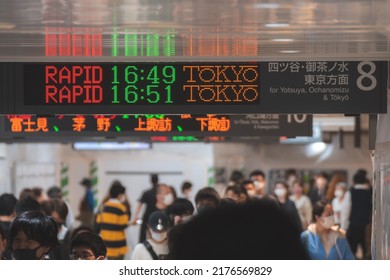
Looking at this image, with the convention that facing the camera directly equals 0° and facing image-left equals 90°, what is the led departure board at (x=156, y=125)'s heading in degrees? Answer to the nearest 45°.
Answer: approximately 0°

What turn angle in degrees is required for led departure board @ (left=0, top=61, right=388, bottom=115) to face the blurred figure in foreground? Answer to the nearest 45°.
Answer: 0° — it already faces them

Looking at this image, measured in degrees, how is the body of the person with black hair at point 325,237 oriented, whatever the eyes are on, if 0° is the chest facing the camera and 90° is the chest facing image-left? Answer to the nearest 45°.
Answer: approximately 315°
